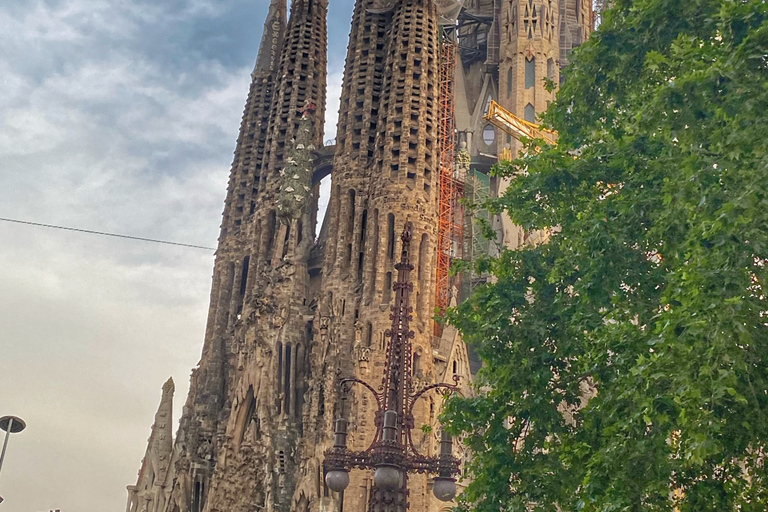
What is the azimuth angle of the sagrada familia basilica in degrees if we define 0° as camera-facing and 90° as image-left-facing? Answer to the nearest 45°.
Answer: approximately 45°

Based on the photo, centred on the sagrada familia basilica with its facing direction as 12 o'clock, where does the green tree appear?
The green tree is roughly at 10 o'clock from the sagrada familia basilica.

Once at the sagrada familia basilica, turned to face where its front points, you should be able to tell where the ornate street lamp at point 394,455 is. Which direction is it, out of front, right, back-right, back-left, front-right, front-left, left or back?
front-left
